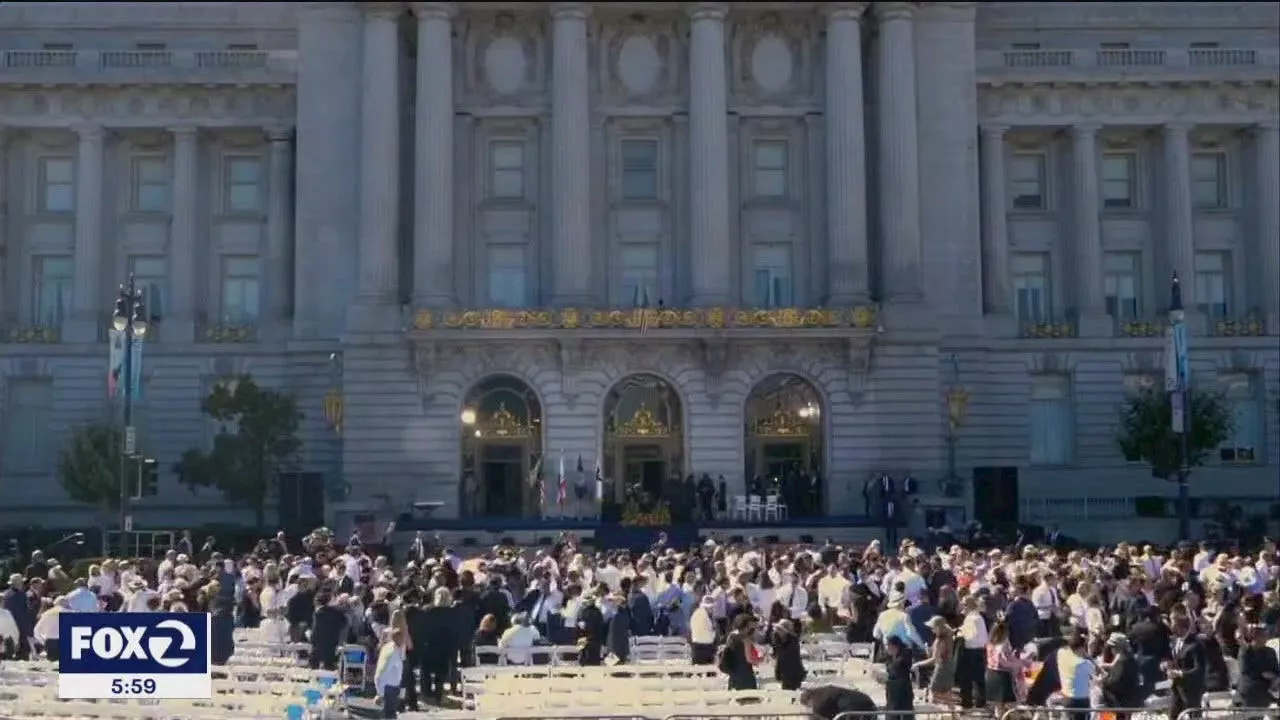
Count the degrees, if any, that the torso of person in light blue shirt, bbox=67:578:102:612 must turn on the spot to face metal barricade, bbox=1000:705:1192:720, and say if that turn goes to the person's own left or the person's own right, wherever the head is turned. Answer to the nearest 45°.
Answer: approximately 135° to the person's own right

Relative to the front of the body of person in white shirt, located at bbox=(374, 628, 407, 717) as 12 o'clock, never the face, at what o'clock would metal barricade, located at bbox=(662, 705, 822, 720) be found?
The metal barricade is roughly at 2 o'clock from the person in white shirt.

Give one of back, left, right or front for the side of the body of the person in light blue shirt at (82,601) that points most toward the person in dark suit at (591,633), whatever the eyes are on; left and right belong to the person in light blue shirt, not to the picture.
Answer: right

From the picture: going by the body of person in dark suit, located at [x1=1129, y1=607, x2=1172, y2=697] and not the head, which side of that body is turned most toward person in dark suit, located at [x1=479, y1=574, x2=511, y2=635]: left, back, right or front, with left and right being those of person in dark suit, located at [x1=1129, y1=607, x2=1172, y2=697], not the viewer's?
left

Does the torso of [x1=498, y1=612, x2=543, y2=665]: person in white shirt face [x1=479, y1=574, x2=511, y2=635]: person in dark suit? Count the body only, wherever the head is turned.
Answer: yes

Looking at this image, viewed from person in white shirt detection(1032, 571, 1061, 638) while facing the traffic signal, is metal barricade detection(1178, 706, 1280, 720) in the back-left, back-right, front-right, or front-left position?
back-left

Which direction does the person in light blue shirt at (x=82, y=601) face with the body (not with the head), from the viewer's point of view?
away from the camera

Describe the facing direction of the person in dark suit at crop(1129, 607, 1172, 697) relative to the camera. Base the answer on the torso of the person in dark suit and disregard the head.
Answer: away from the camera

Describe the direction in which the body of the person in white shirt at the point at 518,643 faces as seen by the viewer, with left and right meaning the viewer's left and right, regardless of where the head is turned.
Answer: facing away from the viewer

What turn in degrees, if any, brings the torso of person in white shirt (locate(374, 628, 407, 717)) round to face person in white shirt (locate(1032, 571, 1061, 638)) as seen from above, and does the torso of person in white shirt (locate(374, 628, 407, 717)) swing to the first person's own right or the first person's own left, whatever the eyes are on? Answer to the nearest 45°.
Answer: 0° — they already face them

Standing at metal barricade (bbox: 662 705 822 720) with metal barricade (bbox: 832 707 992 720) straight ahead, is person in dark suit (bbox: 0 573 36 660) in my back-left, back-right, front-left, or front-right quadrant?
back-left

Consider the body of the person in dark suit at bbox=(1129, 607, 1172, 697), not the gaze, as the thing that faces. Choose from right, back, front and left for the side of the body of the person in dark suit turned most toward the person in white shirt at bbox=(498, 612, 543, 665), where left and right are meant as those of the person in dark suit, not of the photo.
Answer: left

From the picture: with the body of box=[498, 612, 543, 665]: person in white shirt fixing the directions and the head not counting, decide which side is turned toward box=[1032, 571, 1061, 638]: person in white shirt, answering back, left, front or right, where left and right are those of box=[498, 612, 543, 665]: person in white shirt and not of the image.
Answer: right
